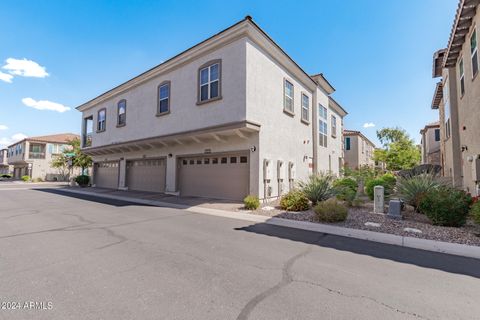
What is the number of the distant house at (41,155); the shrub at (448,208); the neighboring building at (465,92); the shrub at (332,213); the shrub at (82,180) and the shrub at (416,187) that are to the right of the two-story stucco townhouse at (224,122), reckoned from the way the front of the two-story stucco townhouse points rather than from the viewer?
2

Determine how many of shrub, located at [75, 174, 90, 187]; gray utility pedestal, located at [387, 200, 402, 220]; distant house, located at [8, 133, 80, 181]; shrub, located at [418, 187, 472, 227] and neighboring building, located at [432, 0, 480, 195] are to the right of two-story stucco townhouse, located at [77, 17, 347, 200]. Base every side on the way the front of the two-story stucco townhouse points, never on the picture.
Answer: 2

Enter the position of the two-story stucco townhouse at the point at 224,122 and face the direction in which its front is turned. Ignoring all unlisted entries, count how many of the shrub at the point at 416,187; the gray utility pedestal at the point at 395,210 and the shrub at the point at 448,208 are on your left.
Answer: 3

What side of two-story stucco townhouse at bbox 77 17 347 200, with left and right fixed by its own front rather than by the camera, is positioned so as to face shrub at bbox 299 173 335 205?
left

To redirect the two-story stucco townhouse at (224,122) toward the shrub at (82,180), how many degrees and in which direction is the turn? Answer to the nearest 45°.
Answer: approximately 90° to its right

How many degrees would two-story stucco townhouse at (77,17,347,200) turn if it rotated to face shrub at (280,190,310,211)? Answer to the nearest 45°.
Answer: approximately 90° to its left

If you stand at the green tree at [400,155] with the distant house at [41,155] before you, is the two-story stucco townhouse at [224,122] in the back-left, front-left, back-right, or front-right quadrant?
front-left

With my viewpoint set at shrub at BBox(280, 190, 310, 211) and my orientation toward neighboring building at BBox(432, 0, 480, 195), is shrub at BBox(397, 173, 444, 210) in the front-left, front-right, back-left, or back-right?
front-right

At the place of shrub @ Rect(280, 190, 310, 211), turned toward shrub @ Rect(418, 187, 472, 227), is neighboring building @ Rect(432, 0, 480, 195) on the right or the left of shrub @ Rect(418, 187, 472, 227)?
left

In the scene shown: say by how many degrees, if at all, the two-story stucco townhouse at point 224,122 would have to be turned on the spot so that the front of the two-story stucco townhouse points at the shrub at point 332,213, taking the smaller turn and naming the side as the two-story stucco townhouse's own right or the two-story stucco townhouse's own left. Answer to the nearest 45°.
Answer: approximately 90° to the two-story stucco townhouse's own left

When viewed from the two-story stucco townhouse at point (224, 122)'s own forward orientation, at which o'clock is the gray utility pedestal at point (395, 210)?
The gray utility pedestal is roughly at 9 o'clock from the two-story stucco townhouse.

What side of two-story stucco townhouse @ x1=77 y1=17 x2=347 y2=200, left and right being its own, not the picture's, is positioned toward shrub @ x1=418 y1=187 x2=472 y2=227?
left

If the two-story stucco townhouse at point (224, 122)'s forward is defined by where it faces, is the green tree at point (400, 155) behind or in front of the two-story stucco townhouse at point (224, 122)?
behind

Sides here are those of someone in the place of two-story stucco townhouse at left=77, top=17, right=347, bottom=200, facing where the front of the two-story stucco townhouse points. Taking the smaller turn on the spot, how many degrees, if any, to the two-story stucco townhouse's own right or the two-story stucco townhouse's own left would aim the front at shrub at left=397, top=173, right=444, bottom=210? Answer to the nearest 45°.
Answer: approximately 90° to the two-story stucco townhouse's own left

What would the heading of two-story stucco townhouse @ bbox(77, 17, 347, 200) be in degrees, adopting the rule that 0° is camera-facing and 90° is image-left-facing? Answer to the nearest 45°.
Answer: approximately 45°
